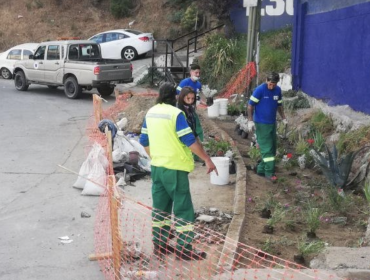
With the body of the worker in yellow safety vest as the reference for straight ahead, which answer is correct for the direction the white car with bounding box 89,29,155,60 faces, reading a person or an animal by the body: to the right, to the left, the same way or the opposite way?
to the left

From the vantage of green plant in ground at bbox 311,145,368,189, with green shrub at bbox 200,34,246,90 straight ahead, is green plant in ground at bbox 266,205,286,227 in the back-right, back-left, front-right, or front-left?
back-left

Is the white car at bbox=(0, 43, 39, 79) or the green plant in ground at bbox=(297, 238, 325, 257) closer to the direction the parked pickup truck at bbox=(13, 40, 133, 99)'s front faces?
the white car

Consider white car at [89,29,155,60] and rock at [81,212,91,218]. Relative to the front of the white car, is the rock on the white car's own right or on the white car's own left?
on the white car's own left

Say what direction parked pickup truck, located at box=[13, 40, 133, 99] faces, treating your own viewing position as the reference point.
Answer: facing away from the viewer and to the left of the viewer

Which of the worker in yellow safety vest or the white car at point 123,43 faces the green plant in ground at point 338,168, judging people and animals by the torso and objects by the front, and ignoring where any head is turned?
the worker in yellow safety vest

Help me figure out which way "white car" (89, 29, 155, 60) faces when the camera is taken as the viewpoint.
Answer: facing away from the viewer and to the left of the viewer

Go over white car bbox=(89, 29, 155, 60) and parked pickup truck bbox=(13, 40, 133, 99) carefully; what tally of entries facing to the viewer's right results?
0

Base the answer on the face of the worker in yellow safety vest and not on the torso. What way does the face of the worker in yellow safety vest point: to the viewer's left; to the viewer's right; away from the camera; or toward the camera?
away from the camera

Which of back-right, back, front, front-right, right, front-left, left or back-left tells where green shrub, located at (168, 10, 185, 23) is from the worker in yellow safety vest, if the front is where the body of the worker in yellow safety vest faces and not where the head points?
front-left

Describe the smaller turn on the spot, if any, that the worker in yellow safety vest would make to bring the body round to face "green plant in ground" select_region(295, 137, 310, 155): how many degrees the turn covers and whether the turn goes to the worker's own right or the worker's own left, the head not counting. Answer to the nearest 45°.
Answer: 0° — they already face it

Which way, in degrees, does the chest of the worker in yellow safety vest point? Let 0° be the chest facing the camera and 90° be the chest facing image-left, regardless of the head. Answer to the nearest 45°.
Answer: approximately 225°

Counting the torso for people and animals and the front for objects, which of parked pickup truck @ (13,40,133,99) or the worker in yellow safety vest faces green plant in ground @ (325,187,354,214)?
the worker in yellow safety vest

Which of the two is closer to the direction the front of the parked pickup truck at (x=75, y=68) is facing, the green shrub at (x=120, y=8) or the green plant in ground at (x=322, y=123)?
the green shrub

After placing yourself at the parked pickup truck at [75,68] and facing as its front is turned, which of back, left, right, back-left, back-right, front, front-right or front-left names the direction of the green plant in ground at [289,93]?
back
